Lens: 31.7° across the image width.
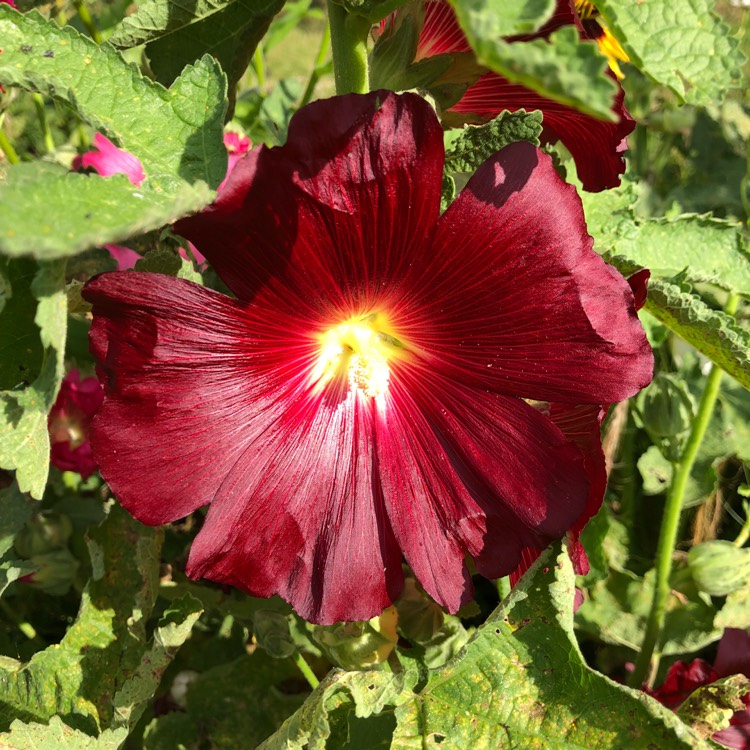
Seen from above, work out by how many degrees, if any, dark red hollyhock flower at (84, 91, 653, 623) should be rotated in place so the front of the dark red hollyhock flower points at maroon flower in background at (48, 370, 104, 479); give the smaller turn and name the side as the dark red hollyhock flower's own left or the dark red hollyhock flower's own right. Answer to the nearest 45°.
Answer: approximately 135° to the dark red hollyhock flower's own right

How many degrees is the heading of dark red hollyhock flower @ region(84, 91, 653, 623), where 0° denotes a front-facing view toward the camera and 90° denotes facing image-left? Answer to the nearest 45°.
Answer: approximately 0°
